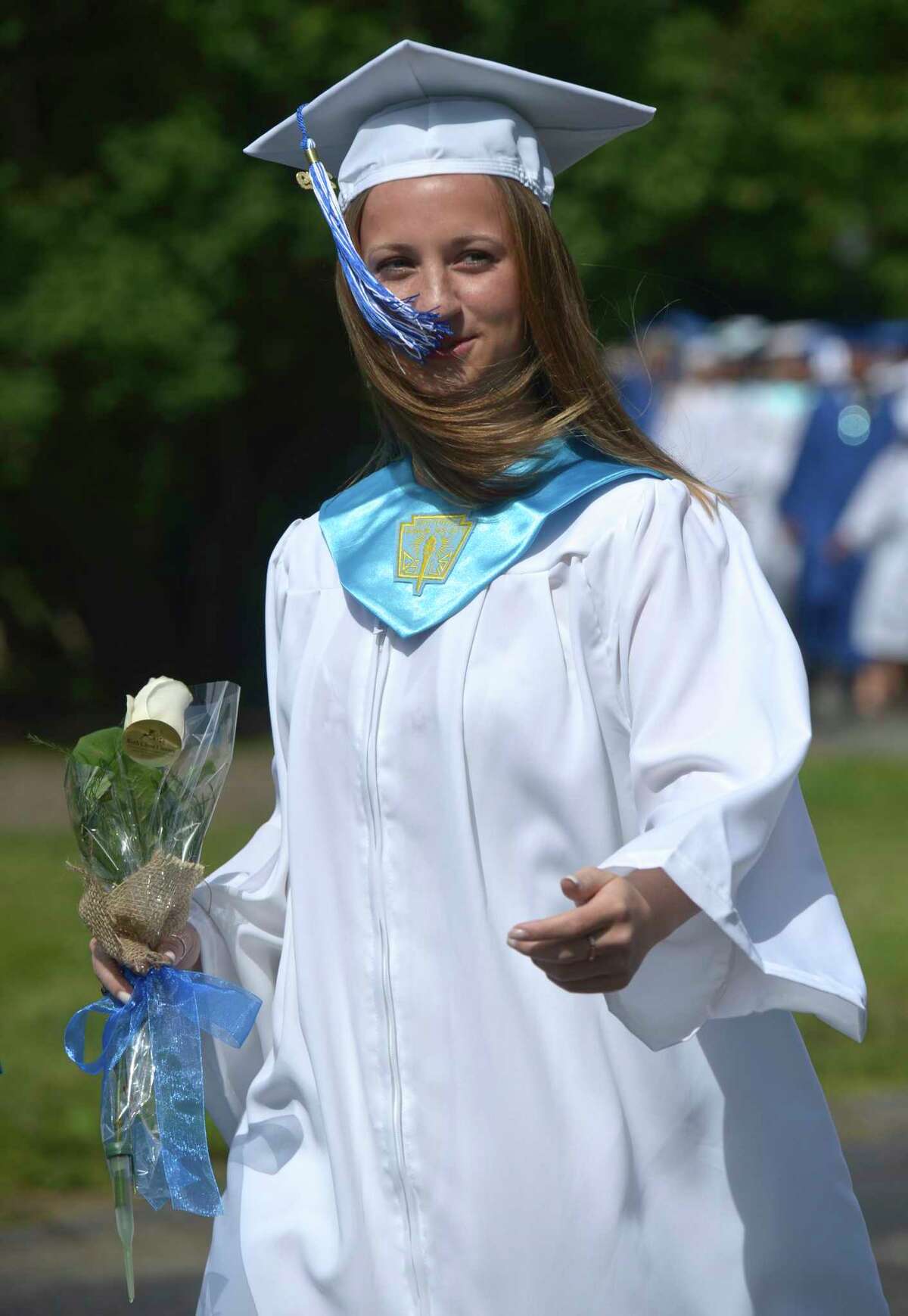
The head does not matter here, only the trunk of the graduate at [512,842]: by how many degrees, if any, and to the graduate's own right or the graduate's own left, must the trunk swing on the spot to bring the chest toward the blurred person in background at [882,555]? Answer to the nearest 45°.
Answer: approximately 135° to the graduate's own right

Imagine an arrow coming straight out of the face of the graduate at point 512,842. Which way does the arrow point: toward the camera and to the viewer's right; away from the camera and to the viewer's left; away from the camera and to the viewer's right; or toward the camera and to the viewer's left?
toward the camera and to the viewer's left

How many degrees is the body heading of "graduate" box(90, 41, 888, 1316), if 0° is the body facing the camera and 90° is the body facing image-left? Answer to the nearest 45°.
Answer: approximately 45°

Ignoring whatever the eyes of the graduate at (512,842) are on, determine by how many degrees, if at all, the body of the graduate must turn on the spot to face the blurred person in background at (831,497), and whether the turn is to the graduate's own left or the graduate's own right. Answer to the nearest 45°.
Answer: approximately 135° to the graduate's own right
